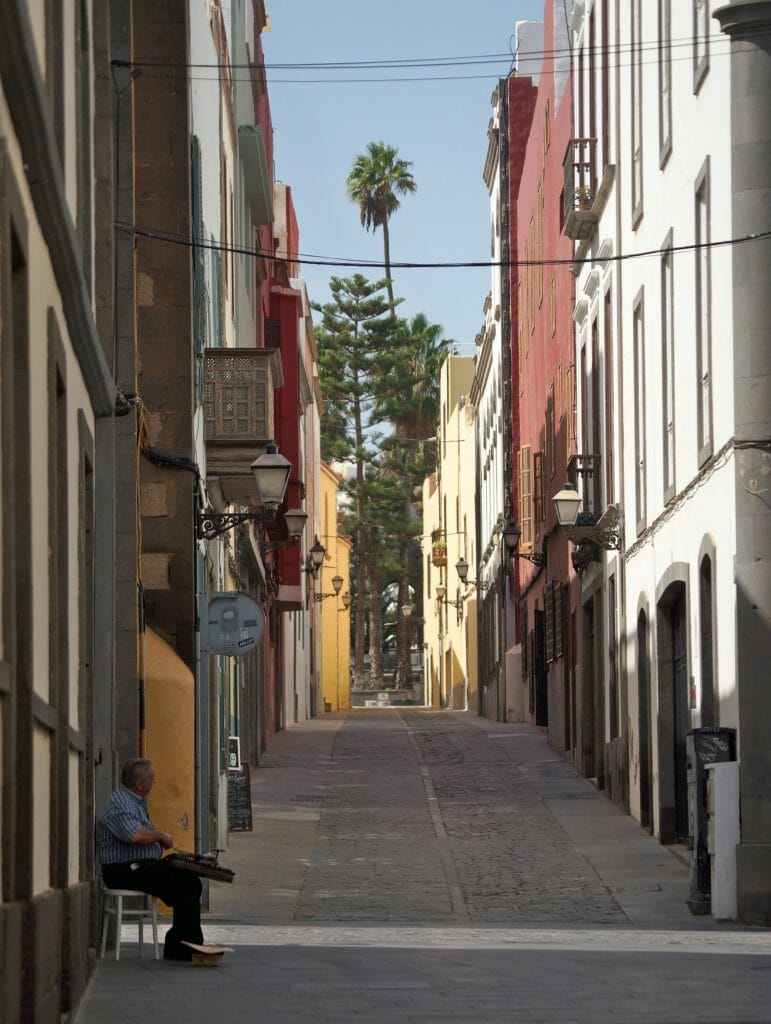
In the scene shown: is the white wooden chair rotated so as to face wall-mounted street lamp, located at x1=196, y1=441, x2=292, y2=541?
no

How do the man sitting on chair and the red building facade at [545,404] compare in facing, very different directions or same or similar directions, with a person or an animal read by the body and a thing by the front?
very different directions

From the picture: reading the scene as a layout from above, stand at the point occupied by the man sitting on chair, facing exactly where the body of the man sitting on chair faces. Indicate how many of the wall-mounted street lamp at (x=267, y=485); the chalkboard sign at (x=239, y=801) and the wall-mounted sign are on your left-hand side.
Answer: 3

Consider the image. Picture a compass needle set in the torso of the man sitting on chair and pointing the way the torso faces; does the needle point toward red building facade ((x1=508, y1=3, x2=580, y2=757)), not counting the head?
no

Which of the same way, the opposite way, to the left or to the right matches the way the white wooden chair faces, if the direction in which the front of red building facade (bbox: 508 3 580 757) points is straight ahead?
the opposite way

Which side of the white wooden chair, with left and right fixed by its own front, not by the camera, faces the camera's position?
right

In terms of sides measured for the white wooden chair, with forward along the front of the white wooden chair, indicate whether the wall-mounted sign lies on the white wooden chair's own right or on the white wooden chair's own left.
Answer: on the white wooden chair's own left

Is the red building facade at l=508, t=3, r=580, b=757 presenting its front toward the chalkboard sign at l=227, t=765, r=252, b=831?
no

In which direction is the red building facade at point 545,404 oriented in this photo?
to the viewer's left

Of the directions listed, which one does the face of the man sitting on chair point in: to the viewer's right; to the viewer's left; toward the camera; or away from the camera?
to the viewer's right

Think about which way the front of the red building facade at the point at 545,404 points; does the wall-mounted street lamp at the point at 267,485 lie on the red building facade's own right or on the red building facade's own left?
on the red building facade's own left

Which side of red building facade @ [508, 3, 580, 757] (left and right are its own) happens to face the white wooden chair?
left

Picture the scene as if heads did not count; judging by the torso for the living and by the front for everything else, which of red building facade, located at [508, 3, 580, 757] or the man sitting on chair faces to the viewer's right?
the man sitting on chair

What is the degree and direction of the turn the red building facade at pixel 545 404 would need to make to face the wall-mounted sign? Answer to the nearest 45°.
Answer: approximately 90° to its left

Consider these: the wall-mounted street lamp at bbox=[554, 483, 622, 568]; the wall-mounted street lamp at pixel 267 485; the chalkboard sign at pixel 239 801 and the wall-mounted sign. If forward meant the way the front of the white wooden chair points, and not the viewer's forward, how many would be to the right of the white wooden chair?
0

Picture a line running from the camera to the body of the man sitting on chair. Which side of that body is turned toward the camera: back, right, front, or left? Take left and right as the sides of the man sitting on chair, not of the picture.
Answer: right

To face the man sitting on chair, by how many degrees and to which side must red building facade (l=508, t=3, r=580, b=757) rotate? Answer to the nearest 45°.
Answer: approximately 90° to its left
